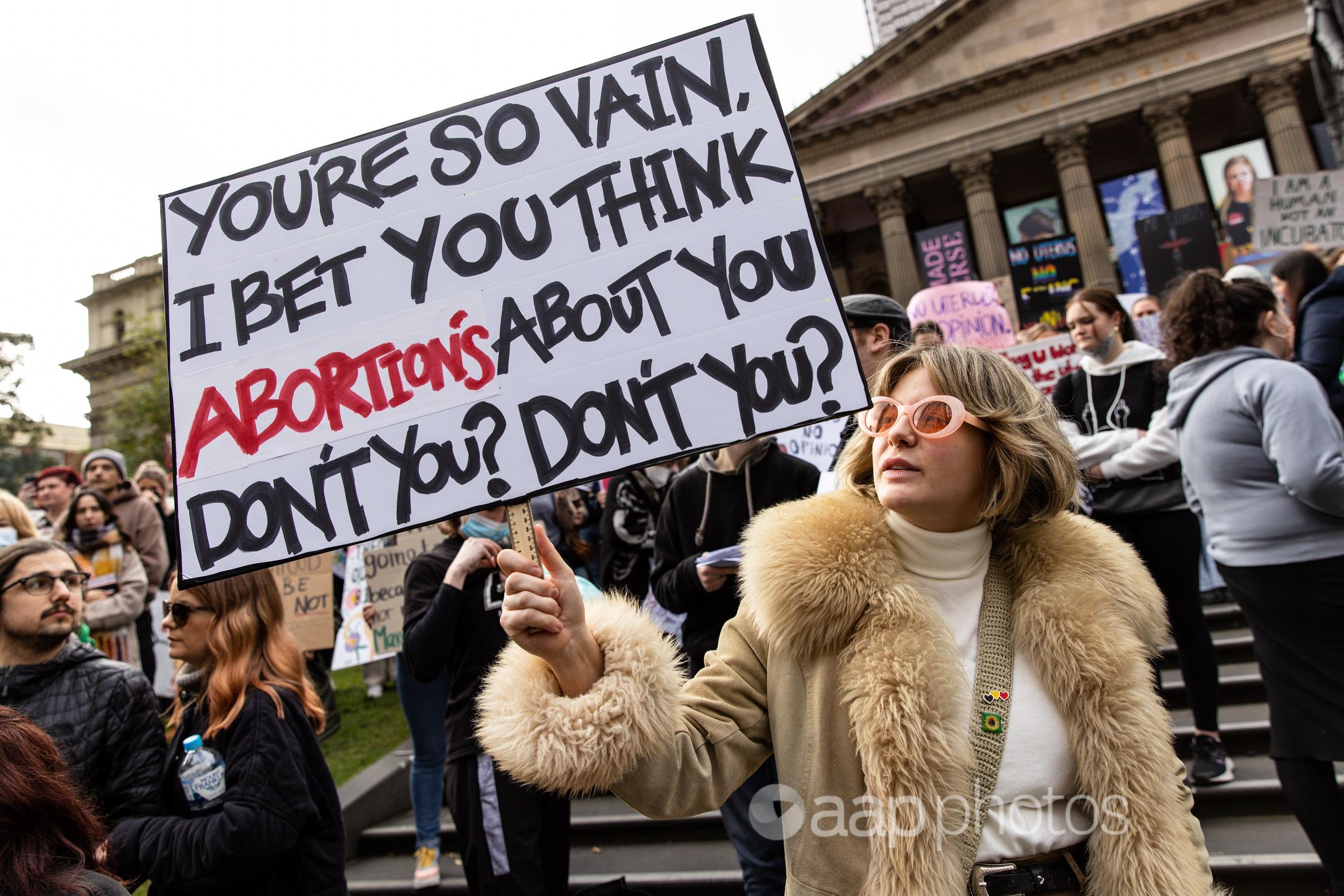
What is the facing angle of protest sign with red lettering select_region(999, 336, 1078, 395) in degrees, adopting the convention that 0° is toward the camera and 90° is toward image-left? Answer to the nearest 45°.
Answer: approximately 0°

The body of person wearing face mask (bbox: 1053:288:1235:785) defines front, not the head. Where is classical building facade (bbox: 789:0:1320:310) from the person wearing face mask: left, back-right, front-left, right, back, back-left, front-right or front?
back-right

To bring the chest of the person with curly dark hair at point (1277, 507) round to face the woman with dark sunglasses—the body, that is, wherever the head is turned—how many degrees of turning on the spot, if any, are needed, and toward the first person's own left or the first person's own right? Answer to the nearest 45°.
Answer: approximately 180°

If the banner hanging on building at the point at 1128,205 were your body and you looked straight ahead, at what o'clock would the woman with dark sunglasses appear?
The woman with dark sunglasses is roughly at 12 o'clock from the banner hanging on building.

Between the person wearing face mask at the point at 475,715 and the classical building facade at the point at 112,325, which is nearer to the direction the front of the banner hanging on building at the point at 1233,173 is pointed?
the person wearing face mask

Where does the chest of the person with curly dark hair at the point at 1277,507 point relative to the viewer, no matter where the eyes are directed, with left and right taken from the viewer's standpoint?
facing away from the viewer and to the right of the viewer

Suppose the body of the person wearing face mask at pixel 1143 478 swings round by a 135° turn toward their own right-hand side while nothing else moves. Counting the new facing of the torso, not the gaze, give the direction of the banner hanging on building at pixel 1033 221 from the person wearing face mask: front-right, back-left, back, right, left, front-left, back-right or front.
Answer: front

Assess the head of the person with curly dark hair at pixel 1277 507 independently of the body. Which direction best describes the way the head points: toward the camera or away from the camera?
away from the camera
